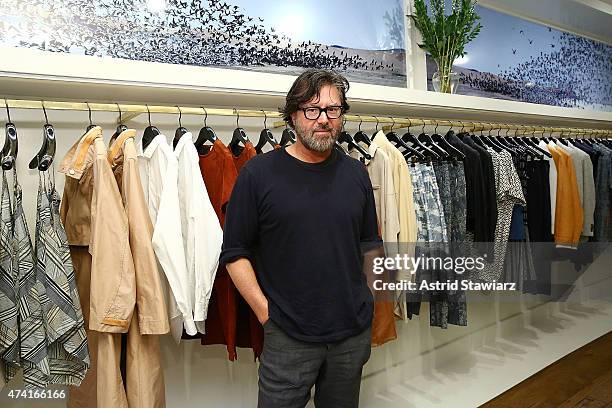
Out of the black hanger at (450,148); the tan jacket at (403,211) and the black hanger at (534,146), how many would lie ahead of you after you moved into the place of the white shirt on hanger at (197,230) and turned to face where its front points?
0

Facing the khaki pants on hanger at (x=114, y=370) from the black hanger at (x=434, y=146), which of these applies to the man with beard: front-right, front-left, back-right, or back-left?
front-left

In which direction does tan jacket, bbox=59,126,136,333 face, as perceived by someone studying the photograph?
facing the viewer and to the left of the viewer

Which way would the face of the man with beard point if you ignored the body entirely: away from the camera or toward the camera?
toward the camera

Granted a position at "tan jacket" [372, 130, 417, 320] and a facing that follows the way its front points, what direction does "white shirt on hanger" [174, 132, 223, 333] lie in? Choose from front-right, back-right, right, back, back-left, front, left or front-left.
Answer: front-left

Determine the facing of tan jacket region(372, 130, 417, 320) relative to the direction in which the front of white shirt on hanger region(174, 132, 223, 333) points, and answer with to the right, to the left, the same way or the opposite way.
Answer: the same way

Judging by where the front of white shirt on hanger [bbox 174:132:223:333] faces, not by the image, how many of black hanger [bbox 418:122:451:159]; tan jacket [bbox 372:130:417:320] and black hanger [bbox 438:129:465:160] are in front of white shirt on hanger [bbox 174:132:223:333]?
0

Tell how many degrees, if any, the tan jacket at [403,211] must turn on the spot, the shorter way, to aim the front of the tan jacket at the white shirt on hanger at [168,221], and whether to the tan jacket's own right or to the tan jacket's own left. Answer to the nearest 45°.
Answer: approximately 45° to the tan jacket's own left

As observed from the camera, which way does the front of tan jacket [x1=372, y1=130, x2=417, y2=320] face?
facing to the left of the viewer
